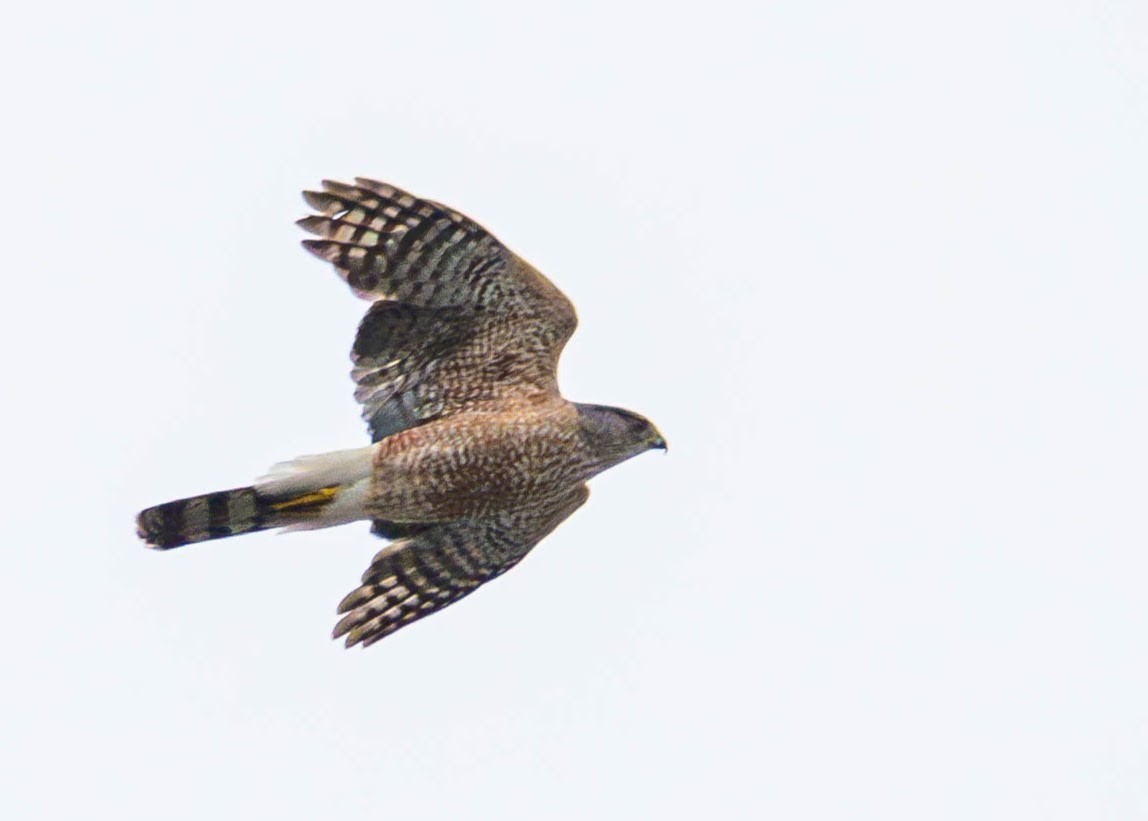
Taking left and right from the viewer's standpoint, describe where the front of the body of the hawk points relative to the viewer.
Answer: facing to the right of the viewer
